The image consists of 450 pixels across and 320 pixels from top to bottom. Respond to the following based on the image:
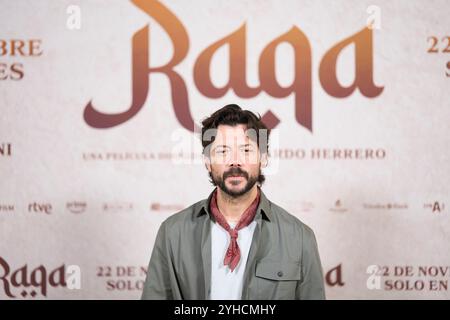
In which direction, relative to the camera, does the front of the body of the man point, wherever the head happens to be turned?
toward the camera

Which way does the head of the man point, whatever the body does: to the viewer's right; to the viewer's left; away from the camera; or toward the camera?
toward the camera
